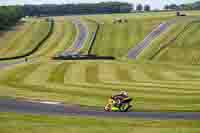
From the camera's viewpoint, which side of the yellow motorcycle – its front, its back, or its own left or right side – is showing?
left
